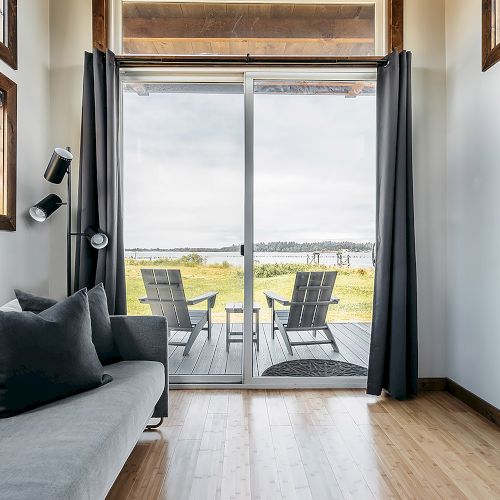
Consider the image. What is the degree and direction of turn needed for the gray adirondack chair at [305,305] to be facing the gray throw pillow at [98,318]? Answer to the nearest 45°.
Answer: approximately 90° to its left

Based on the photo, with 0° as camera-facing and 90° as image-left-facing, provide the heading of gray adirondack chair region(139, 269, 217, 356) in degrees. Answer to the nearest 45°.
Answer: approximately 225°

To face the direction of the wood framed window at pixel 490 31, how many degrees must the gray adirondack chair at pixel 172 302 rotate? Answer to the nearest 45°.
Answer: approximately 90° to its right

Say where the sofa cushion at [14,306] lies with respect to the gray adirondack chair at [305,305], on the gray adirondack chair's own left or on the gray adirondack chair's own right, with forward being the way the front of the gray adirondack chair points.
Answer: on the gray adirondack chair's own left

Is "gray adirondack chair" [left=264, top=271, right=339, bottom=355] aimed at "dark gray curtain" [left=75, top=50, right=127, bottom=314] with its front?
no

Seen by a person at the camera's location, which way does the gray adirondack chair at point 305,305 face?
facing away from the viewer and to the left of the viewer

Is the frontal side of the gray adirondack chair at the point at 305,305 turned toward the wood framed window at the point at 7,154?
no

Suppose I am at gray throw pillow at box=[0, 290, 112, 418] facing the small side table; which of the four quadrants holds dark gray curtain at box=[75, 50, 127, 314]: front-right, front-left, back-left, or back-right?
front-left

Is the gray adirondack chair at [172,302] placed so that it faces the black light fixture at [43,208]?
no

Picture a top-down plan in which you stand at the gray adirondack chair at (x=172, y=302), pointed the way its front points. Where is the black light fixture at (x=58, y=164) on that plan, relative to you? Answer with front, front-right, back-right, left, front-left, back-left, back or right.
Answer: back

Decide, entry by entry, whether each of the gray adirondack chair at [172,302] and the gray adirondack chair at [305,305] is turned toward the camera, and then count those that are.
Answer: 0

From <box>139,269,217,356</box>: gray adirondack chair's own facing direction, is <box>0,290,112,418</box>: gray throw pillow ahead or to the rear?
to the rear
